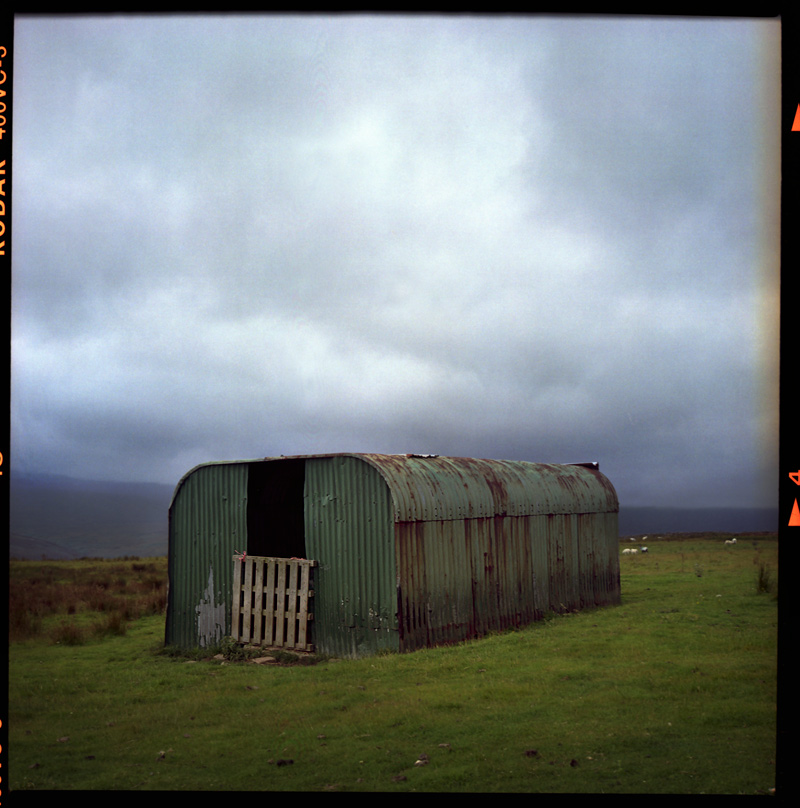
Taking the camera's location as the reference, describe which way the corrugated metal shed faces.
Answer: facing the viewer and to the left of the viewer
